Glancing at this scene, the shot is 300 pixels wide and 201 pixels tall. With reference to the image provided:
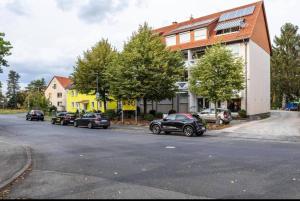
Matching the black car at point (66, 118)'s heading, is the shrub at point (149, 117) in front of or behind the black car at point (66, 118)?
behind

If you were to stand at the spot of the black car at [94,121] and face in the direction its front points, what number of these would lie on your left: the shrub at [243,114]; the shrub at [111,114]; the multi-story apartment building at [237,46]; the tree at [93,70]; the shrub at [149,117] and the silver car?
0

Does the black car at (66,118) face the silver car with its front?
no

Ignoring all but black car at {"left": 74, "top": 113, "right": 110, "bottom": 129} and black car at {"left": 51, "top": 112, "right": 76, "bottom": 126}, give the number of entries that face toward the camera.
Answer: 0

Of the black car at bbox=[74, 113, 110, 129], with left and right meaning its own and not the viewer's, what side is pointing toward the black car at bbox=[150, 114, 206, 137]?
back

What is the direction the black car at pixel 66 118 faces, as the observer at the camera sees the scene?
facing away from the viewer and to the left of the viewer

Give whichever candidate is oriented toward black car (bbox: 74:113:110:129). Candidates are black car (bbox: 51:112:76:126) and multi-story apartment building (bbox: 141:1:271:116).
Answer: the multi-story apartment building

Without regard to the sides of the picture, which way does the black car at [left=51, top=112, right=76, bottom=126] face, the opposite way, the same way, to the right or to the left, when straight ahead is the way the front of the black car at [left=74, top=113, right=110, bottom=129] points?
the same way

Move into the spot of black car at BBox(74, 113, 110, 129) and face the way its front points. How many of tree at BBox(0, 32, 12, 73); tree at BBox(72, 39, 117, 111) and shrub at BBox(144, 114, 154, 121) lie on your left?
1

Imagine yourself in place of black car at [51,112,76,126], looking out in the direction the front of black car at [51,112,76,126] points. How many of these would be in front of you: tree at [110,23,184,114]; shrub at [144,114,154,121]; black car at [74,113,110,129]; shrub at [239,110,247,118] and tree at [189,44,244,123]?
0

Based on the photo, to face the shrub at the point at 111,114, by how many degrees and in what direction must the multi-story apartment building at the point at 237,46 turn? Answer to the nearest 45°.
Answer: approximately 45° to its right

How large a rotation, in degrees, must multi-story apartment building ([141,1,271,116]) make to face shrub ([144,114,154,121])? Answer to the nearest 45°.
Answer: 0° — it already faces it

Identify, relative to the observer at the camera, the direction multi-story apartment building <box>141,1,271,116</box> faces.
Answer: facing the viewer and to the left of the viewer

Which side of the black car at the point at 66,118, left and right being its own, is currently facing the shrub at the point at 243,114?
back

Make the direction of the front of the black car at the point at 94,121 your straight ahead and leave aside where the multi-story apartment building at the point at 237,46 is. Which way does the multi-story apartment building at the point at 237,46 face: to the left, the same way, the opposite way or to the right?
to the left

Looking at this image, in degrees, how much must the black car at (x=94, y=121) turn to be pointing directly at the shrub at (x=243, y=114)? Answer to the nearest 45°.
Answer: approximately 135° to its right

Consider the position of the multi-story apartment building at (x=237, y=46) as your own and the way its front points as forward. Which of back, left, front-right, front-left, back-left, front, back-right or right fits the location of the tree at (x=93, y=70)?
front-right
